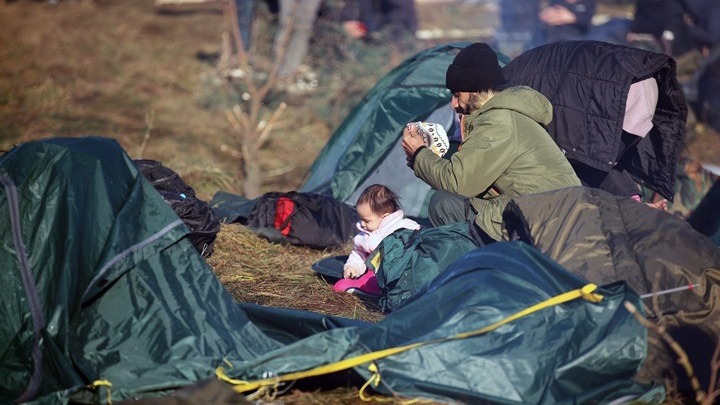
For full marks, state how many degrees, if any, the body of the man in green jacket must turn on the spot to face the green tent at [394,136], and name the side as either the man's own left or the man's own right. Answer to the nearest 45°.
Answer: approximately 45° to the man's own right

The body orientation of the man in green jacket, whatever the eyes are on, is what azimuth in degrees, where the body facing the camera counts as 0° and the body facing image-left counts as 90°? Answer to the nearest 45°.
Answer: approximately 90°

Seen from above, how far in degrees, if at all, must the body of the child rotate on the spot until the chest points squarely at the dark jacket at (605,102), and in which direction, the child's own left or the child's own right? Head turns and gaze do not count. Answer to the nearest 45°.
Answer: approximately 180°

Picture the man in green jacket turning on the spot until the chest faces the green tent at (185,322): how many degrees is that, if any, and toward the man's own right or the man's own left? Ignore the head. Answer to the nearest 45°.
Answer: approximately 45° to the man's own left

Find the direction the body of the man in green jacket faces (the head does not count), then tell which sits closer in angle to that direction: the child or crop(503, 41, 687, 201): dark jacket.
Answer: the child

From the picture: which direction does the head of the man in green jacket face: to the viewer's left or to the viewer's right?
to the viewer's left

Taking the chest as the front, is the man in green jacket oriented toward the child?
yes

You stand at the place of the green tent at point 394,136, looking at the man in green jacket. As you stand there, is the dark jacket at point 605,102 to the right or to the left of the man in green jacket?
left
